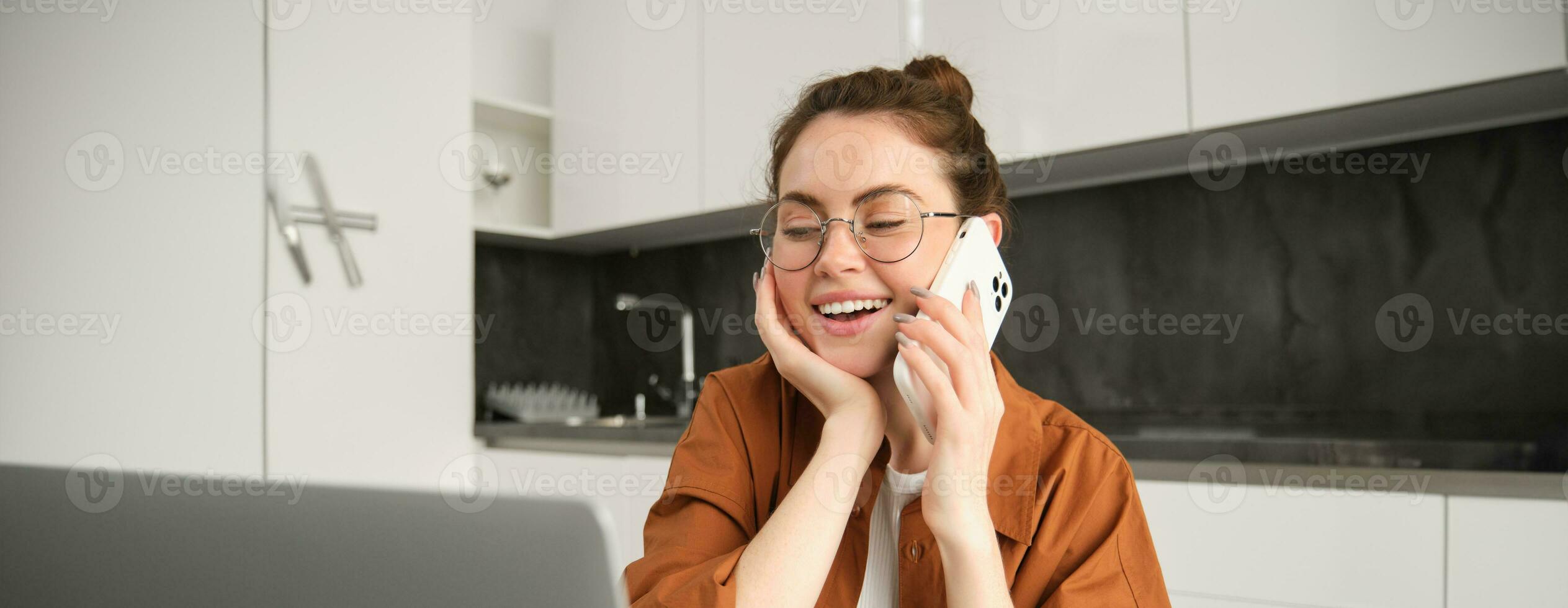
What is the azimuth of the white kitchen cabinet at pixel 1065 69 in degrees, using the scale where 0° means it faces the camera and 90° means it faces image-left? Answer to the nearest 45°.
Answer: approximately 45°

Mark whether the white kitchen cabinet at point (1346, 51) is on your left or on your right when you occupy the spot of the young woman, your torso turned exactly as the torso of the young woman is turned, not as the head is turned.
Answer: on your left

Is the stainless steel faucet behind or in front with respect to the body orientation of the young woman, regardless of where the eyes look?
behind

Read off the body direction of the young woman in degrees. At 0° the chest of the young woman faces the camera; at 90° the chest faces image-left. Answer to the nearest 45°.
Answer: approximately 0°

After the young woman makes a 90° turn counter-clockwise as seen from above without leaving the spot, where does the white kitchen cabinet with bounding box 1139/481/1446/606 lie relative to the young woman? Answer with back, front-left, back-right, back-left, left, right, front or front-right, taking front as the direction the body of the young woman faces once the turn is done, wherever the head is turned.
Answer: front-left

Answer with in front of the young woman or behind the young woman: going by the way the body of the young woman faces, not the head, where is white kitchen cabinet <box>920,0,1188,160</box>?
behind
